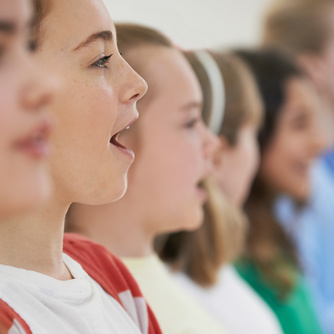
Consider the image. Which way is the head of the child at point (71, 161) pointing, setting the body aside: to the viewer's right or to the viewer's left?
to the viewer's right

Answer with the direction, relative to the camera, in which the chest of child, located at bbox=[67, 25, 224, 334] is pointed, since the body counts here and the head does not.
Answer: to the viewer's right

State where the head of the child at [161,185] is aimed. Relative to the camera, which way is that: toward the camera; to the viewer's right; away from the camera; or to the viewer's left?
to the viewer's right

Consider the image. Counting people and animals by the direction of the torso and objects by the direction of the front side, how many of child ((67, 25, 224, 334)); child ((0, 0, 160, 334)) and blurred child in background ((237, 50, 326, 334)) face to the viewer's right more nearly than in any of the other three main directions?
3

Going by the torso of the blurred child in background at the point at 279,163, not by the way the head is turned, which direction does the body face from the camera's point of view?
to the viewer's right

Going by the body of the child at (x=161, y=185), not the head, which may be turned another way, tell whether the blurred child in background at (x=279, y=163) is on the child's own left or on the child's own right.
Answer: on the child's own left
